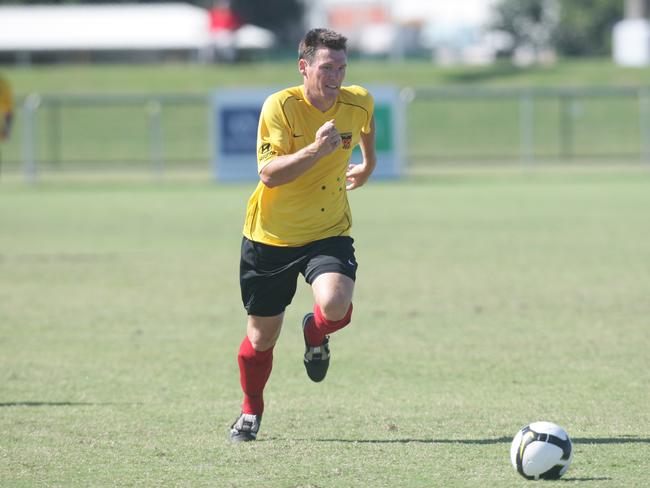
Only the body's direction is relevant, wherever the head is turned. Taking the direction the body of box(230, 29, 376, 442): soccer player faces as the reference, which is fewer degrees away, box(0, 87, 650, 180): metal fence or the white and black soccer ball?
the white and black soccer ball

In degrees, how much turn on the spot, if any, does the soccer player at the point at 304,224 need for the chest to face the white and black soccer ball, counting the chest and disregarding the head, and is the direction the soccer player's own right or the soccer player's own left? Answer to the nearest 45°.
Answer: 0° — they already face it

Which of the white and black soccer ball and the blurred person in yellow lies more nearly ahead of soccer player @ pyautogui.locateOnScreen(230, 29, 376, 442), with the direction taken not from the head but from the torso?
the white and black soccer ball

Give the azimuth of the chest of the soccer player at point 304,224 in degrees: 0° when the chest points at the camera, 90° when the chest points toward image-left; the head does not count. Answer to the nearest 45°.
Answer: approximately 315°

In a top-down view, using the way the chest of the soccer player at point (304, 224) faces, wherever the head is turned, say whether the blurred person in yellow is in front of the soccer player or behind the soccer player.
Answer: behind

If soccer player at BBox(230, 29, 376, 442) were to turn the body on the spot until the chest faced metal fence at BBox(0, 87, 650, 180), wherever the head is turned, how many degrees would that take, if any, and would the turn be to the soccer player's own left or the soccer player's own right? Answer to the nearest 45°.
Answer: approximately 135° to the soccer player's own left
